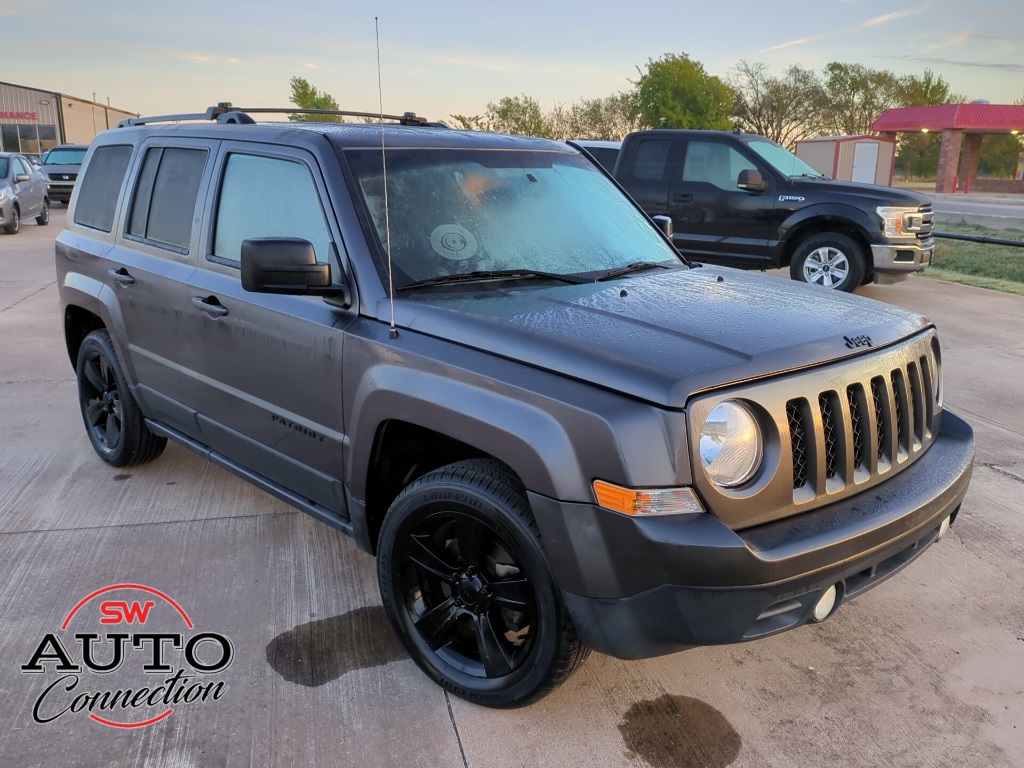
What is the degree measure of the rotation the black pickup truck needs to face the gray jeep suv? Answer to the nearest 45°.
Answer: approximately 45° to its right

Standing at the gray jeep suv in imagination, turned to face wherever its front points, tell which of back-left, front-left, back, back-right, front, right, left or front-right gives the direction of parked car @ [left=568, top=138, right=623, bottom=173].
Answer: back-left

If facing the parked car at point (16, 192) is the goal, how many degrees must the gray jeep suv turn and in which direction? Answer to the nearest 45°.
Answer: approximately 180°

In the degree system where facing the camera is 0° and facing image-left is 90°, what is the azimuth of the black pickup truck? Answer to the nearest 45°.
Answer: approximately 315°

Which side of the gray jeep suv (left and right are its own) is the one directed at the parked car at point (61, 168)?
back

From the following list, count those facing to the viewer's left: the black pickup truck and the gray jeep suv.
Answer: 0

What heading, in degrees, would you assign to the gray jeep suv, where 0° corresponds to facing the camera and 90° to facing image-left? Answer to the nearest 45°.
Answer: approximately 315°

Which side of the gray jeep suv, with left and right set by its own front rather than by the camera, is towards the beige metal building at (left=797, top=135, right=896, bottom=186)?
left

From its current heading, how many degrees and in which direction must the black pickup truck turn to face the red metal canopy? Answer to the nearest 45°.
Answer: approximately 135° to its left

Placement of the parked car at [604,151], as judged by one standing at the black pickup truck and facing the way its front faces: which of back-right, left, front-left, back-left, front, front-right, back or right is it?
back

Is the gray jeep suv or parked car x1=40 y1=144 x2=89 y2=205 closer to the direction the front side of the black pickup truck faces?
the gray jeep suv
